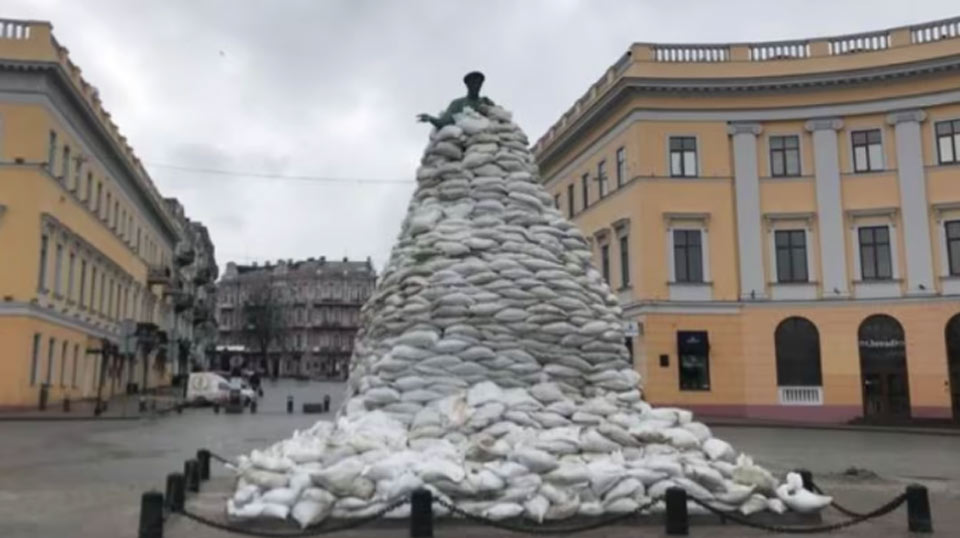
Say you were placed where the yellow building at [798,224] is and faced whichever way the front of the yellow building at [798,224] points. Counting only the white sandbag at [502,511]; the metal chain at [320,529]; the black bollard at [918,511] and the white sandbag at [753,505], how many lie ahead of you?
4

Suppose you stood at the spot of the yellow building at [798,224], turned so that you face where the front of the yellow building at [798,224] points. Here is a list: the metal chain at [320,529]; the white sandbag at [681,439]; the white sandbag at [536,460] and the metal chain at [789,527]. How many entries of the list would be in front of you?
4

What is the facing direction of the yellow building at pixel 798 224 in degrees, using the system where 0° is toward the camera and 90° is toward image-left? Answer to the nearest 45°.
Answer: approximately 0°

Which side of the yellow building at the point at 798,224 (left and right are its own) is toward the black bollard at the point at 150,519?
front

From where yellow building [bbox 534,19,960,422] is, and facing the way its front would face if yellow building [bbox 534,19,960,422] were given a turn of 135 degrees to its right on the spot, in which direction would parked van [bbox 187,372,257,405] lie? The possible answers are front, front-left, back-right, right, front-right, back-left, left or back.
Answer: front-left

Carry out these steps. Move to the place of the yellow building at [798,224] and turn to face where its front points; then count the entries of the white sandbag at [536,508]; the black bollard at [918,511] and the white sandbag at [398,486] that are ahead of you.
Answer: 3

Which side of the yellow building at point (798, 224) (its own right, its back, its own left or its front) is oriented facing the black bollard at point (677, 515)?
front

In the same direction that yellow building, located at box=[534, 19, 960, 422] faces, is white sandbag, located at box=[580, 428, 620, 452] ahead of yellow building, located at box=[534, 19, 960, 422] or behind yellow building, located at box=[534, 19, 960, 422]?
ahead

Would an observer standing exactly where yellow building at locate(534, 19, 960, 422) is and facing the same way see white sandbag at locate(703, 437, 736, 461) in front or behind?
in front

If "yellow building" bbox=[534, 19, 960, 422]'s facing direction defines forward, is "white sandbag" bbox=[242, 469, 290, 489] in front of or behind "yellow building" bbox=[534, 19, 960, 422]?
in front

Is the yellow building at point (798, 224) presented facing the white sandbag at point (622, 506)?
yes
